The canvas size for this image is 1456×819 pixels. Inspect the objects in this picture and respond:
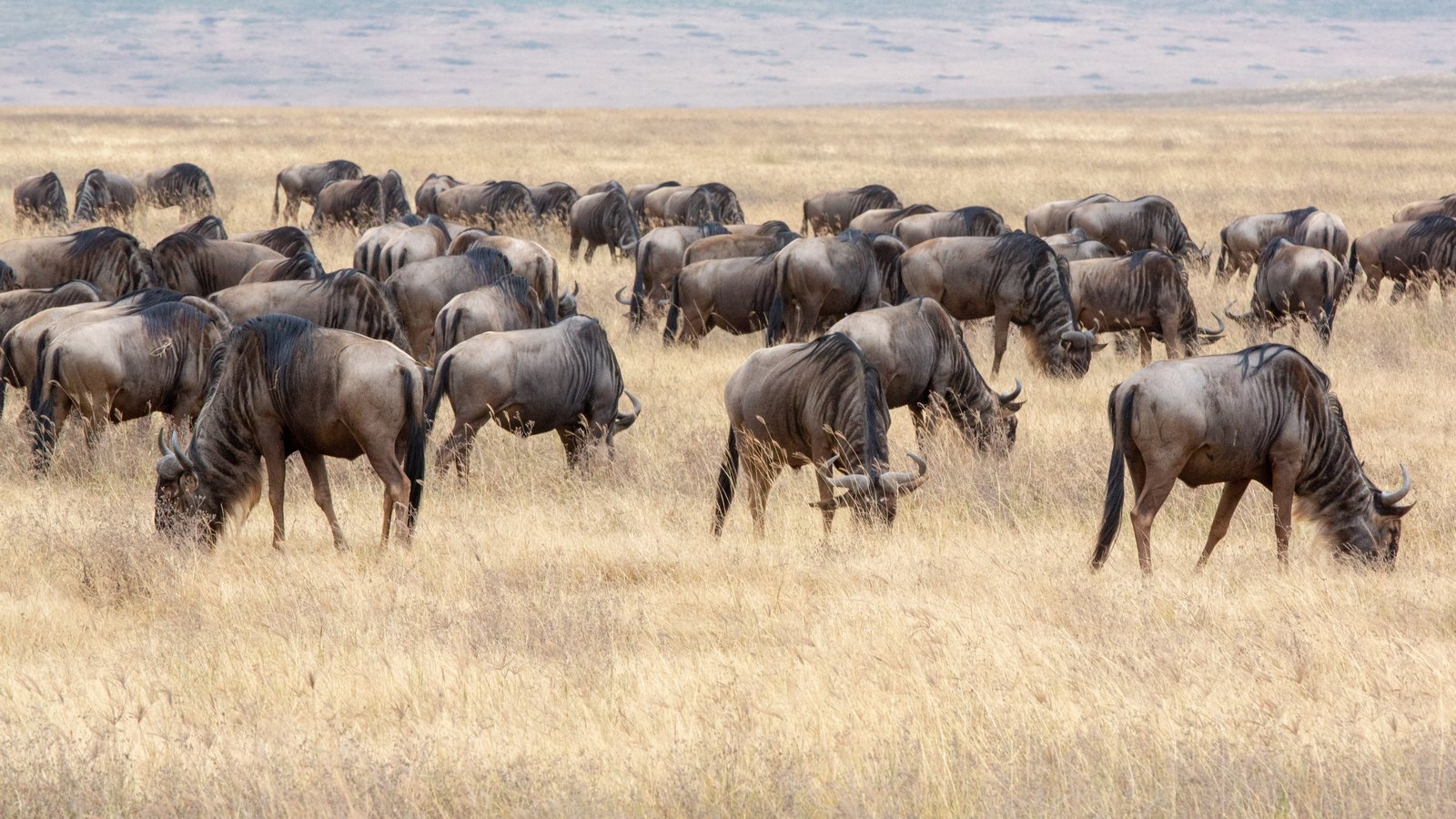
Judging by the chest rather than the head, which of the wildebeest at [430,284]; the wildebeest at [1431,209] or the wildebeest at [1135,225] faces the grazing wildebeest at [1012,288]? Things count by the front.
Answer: the wildebeest at [430,284]

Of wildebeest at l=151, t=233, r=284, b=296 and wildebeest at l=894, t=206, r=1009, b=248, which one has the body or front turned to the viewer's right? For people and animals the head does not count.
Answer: wildebeest at l=894, t=206, r=1009, b=248

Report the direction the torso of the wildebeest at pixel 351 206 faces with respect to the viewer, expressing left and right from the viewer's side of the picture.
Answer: facing to the right of the viewer

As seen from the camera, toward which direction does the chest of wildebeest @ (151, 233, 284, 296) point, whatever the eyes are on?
to the viewer's left

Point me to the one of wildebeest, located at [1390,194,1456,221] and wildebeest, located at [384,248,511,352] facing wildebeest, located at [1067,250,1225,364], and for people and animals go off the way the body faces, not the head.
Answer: wildebeest, located at [384,248,511,352]

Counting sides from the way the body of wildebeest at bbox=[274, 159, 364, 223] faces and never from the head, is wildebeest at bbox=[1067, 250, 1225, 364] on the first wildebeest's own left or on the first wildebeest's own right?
on the first wildebeest's own right

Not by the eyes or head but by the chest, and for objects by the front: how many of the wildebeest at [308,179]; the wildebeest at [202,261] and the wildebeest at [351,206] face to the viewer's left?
1

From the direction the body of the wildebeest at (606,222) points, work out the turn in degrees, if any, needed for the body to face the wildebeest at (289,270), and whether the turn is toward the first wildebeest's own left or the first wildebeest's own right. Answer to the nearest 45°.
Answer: approximately 45° to the first wildebeest's own right

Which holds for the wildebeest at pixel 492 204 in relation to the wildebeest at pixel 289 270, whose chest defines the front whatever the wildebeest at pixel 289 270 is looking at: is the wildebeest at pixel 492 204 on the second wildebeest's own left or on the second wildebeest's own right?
on the second wildebeest's own left

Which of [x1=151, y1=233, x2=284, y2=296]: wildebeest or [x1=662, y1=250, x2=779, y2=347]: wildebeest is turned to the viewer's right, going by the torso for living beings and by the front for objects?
[x1=662, y1=250, x2=779, y2=347]: wildebeest

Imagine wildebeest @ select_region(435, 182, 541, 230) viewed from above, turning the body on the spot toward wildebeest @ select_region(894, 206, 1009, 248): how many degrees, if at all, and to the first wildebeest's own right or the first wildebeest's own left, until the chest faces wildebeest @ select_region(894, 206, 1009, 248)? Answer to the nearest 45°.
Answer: approximately 45° to the first wildebeest's own right

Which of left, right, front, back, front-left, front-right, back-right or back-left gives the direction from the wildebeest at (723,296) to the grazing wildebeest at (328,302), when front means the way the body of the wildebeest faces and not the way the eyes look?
back-right

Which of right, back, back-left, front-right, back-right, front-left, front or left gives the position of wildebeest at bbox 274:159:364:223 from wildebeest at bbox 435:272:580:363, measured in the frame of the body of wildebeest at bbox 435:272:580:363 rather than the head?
left

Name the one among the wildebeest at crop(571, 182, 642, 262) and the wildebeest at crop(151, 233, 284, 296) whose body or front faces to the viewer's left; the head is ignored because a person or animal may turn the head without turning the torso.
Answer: the wildebeest at crop(151, 233, 284, 296)

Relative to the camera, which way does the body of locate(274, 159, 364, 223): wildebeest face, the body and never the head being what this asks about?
to the viewer's right

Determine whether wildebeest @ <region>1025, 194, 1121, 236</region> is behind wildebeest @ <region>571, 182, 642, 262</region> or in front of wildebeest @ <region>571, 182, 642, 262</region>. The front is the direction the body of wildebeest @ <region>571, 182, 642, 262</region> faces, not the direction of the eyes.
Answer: in front

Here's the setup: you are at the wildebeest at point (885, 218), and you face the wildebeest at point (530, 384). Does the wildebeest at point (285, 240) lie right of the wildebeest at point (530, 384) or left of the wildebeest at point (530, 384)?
right

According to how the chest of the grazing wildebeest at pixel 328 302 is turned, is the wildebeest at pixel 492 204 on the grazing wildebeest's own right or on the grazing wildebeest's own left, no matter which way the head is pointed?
on the grazing wildebeest's own left
